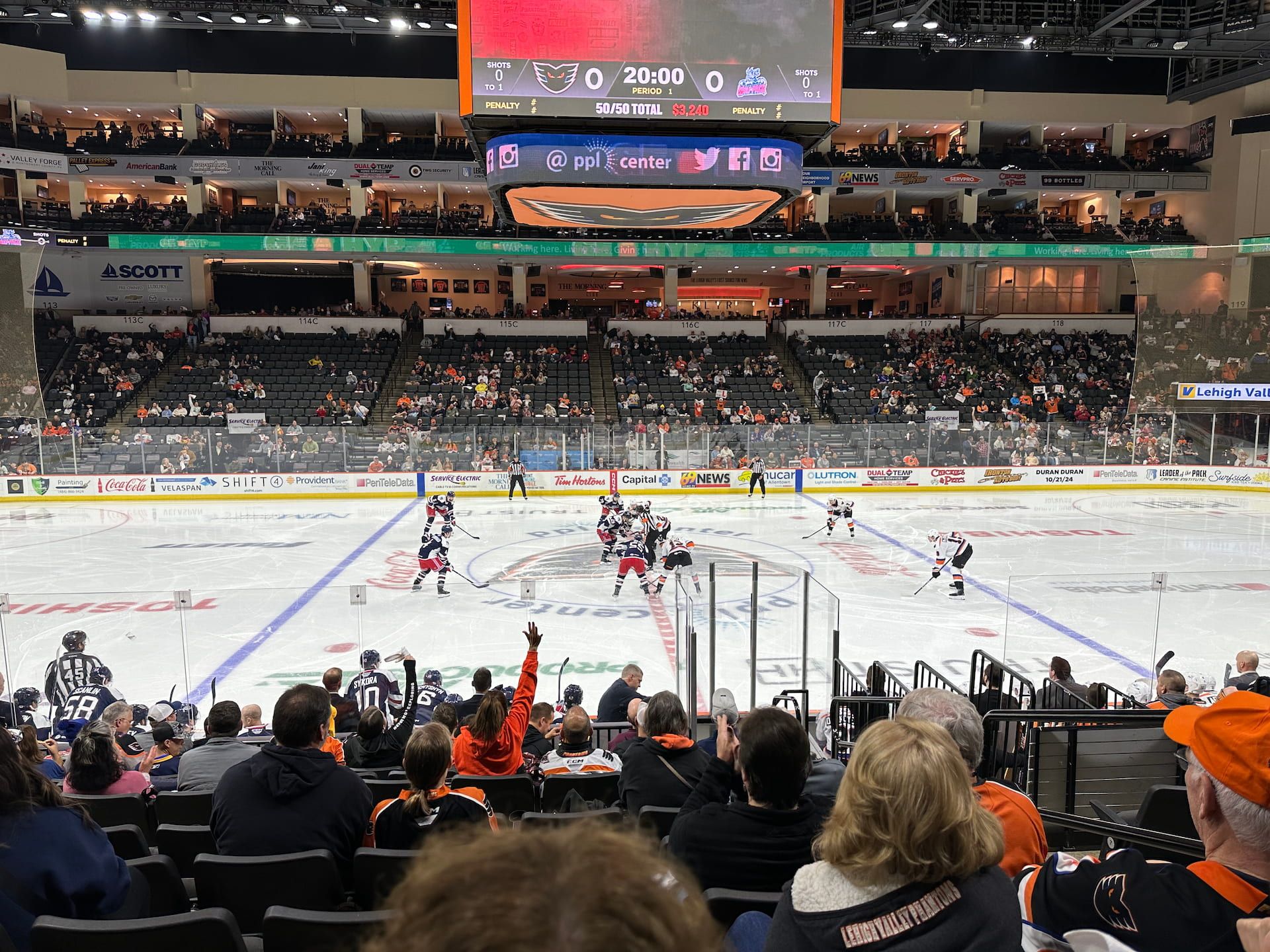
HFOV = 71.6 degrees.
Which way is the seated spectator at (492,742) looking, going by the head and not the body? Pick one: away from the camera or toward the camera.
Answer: away from the camera

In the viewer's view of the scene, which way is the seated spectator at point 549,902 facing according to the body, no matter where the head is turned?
away from the camera

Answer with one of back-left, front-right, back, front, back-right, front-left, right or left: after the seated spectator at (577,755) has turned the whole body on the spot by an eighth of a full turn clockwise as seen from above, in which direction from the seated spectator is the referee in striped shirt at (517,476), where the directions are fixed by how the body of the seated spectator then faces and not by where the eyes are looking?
front-left

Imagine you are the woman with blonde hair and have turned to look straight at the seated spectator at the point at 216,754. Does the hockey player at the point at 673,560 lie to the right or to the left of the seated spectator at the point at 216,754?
right

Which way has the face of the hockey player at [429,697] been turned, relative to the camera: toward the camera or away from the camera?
away from the camera

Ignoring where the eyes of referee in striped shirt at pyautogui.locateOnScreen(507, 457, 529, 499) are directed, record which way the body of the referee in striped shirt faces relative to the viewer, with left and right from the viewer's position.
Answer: facing the viewer

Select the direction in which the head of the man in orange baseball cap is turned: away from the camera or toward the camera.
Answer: away from the camera

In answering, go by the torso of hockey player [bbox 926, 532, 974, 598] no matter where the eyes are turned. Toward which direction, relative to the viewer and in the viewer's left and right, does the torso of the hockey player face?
facing to the left of the viewer

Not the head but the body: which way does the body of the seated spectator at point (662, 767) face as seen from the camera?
away from the camera

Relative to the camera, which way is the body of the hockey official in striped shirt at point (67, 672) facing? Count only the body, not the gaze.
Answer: away from the camera

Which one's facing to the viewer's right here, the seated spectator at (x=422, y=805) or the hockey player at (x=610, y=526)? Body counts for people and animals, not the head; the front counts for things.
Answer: the hockey player

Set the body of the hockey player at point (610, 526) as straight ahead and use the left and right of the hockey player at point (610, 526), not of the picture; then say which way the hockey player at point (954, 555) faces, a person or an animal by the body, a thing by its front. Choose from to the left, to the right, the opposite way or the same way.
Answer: the opposite way

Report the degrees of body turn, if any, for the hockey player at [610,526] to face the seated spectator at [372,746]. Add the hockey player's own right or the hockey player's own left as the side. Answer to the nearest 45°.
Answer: approximately 90° to the hockey player's own right

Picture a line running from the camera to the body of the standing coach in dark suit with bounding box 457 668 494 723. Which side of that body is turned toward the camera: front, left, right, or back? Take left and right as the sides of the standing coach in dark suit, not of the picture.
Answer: back

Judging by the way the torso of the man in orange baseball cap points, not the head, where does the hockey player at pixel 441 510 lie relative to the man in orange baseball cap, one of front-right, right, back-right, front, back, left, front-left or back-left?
front

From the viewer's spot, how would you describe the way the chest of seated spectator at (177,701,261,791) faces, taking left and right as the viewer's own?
facing away from the viewer

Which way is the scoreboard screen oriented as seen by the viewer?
toward the camera
